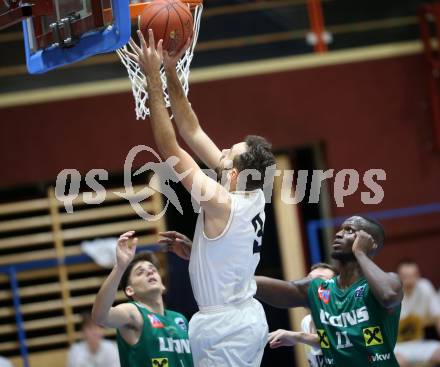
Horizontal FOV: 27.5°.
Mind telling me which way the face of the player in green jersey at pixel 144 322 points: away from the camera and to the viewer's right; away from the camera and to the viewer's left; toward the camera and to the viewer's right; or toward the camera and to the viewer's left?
toward the camera and to the viewer's right

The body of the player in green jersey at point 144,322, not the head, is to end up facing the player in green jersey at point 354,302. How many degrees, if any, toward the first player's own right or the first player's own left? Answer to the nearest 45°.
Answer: approximately 45° to the first player's own left

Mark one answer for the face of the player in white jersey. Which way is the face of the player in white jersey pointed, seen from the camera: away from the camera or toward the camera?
away from the camera

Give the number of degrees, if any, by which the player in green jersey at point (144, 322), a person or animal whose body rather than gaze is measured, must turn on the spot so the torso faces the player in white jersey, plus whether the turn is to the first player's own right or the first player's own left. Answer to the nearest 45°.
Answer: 0° — they already face them

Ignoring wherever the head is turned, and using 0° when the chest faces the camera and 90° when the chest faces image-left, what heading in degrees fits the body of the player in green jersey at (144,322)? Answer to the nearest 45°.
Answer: approximately 315°
